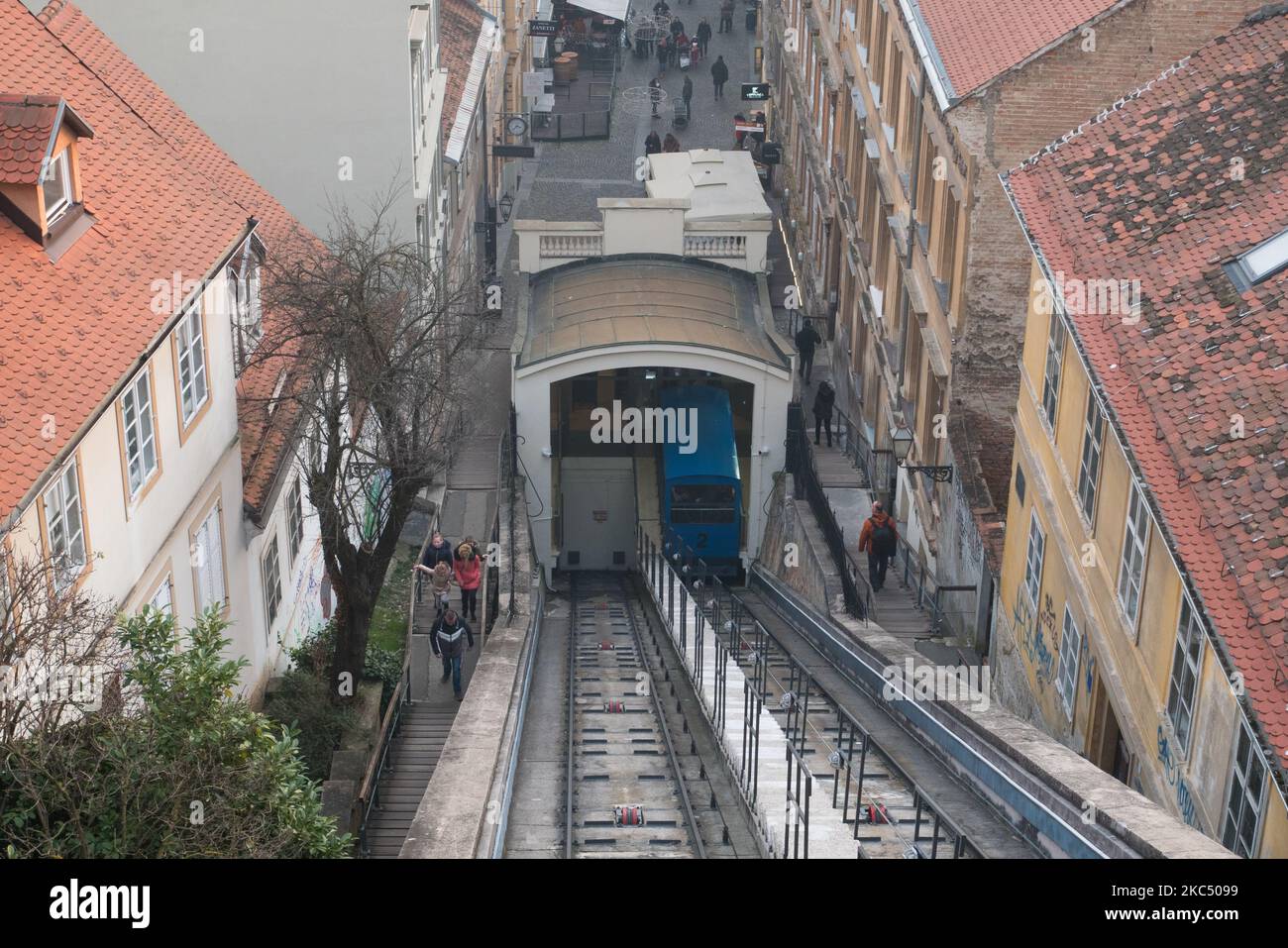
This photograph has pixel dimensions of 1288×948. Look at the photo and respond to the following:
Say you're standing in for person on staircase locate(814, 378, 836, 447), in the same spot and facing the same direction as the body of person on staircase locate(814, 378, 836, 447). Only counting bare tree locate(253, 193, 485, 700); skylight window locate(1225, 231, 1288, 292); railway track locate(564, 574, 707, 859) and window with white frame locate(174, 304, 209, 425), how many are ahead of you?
0

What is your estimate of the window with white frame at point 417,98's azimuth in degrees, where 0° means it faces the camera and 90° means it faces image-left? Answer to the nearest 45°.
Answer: approximately 270°

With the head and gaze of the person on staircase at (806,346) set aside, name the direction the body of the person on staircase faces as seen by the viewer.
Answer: away from the camera

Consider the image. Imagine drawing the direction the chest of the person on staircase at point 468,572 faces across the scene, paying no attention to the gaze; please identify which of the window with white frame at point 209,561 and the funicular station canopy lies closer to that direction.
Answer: the window with white frame

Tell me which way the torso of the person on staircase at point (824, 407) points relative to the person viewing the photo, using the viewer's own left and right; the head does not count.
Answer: facing away from the viewer

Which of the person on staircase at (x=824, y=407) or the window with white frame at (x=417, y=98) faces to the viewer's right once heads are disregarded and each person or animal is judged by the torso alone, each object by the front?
the window with white frame

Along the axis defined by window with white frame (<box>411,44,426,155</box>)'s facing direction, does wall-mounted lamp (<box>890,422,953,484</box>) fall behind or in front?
in front

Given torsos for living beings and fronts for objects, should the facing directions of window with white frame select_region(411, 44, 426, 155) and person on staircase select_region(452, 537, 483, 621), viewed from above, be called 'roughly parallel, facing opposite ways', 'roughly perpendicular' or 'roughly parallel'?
roughly perpendicular

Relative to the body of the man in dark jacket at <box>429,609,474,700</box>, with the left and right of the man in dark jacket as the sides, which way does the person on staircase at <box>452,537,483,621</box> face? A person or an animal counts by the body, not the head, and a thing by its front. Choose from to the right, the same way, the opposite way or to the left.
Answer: the same way

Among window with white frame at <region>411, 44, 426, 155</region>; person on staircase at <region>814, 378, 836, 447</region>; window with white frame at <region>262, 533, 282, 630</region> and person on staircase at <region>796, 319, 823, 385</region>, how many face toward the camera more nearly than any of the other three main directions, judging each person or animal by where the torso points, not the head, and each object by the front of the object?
0

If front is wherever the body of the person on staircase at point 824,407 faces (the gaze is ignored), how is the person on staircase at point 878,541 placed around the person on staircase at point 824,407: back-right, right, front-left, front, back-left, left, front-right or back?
back

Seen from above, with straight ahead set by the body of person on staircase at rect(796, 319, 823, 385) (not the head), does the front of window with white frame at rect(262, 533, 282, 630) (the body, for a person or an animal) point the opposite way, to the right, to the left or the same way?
to the right

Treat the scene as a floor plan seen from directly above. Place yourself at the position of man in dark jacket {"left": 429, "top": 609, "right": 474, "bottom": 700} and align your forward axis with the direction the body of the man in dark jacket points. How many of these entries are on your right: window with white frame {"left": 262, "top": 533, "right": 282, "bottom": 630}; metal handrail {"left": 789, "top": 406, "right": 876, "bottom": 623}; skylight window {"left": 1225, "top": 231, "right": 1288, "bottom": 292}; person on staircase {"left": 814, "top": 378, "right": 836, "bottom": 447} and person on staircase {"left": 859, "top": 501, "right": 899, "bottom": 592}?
1

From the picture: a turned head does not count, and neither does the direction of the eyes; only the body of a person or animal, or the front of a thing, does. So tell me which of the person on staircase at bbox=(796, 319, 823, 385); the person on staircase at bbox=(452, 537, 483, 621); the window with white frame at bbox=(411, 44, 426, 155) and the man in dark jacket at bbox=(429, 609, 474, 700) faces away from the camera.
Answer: the person on staircase at bbox=(796, 319, 823, 385)

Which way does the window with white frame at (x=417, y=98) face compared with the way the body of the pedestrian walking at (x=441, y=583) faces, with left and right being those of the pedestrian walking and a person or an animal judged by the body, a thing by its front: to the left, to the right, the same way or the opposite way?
to the left

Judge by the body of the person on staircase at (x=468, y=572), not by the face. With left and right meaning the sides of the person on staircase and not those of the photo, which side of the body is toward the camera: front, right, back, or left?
front

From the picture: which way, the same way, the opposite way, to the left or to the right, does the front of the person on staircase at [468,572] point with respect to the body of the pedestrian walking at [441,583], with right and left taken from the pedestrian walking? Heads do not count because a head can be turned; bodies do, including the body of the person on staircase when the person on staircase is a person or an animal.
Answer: the same way

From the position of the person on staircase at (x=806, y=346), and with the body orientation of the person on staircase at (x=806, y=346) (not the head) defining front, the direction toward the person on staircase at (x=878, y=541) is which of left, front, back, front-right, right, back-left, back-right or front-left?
back

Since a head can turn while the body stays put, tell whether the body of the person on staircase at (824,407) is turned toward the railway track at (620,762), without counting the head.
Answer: no
